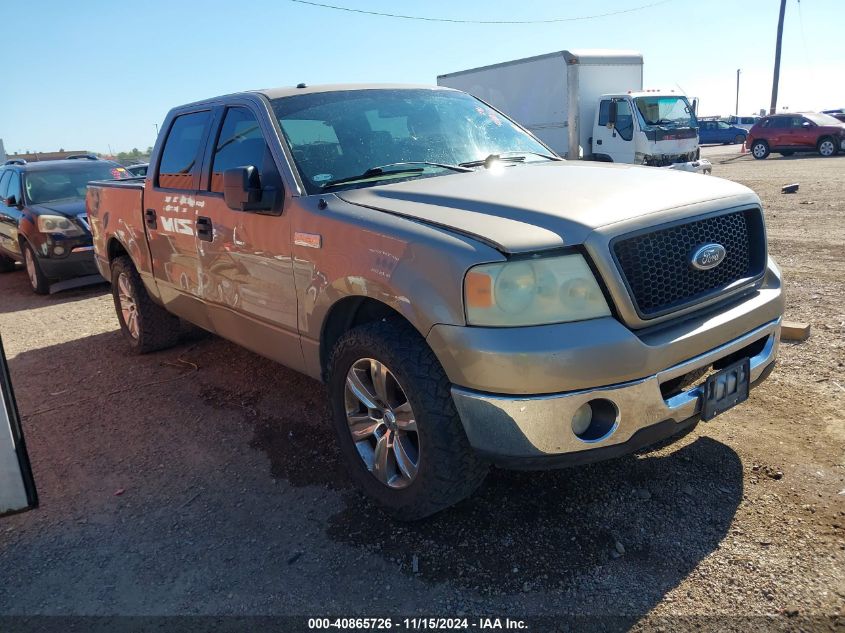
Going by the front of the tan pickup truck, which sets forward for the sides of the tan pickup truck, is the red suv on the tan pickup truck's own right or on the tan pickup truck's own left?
on the tan pickup truck's own left

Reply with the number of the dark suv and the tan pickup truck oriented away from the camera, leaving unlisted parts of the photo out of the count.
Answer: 0

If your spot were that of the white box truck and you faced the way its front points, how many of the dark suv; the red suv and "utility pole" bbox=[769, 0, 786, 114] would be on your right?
1

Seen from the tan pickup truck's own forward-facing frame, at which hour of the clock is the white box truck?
The white box truck is roughly at 8 o'clock from the tan pickup truck.

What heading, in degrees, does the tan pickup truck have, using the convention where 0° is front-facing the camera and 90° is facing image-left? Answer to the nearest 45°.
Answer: approximately 315°

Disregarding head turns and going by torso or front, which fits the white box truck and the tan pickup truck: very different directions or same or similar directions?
same or similar directions

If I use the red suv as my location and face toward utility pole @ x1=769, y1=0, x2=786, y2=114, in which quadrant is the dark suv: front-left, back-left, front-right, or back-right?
back-left

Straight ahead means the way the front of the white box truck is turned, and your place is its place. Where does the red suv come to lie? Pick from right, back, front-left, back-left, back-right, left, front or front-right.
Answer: left

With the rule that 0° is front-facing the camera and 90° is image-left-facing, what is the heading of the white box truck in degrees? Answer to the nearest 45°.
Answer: approximately 315°

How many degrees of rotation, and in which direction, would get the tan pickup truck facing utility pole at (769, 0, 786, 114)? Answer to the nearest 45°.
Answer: approximately 90° to its left

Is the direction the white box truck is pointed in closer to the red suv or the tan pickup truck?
the tan pickup truck

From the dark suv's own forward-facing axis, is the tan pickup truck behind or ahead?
ahead

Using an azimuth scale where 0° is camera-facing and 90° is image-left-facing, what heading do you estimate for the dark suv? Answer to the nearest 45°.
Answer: approximately 315°

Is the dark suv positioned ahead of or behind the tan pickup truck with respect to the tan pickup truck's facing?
behind
